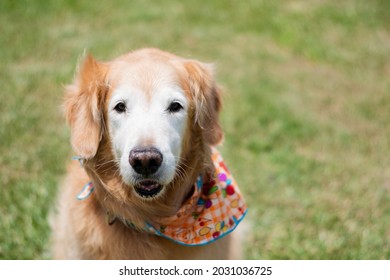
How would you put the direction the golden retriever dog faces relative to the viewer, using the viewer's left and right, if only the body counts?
facing the viewer
